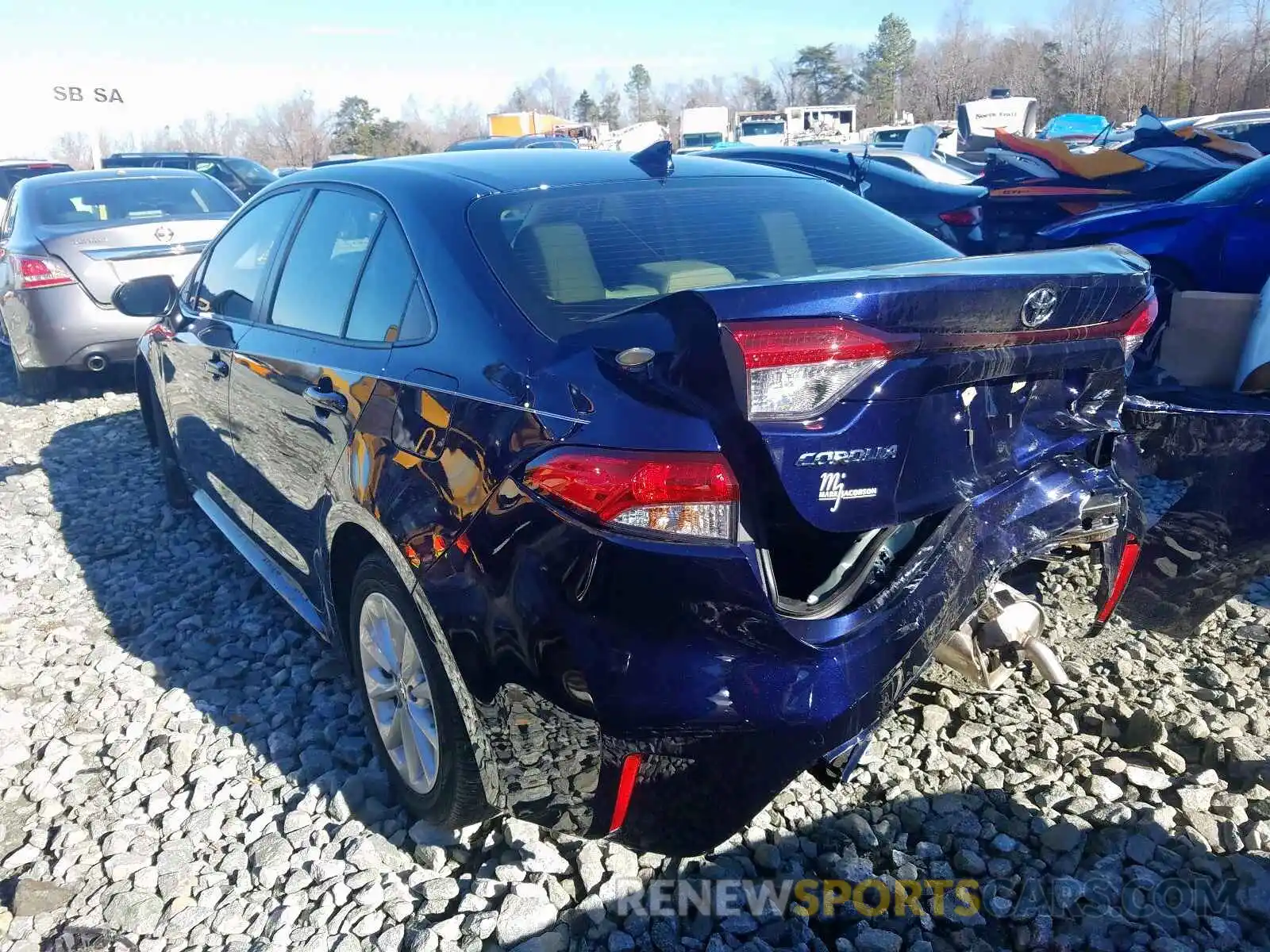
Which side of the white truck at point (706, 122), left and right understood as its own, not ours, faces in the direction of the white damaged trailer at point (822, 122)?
left

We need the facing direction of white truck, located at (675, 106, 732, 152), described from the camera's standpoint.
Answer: facing the viewer

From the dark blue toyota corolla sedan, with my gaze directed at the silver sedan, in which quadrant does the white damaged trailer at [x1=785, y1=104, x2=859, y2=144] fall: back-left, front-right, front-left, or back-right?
front-right

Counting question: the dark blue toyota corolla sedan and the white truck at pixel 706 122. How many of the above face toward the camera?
1

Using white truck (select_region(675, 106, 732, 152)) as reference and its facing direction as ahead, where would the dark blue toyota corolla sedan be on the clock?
The dark blue toyota corolla sedan is roughly at 12 o'clock from the white truck.

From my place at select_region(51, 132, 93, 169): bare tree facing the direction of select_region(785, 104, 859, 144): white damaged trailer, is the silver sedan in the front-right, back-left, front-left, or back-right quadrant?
front-right

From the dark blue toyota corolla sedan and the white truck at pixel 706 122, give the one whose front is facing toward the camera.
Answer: the white truck

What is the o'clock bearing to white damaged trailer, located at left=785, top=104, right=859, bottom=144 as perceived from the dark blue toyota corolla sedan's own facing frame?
The white damaged trailer is roughly at 2 o'clock from the dark blue toyota corolla sedan.

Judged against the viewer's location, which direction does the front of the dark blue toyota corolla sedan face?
facing away from the viewer and to the left of the viewer

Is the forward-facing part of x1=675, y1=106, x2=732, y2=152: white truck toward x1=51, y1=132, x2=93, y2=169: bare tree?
no

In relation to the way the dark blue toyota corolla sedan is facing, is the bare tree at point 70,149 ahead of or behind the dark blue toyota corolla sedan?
ahead

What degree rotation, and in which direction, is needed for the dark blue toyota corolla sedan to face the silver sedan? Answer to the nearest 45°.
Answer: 0° — it already faces it

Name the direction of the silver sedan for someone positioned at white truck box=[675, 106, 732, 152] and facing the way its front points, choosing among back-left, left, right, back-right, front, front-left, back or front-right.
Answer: front
